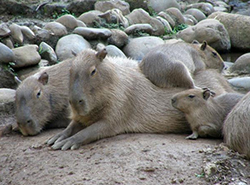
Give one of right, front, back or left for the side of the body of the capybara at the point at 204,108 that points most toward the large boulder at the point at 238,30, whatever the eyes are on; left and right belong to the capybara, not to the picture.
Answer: right

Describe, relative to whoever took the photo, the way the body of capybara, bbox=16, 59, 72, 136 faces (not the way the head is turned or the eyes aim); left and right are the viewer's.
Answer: facing the viewer and to the left of the viewer

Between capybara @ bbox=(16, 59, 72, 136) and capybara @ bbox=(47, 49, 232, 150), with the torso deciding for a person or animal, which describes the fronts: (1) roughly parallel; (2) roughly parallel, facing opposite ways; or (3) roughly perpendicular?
roughly parallel

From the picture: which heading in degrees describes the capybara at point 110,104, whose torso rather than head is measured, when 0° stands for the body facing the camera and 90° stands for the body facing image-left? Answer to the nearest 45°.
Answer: approximately 45°

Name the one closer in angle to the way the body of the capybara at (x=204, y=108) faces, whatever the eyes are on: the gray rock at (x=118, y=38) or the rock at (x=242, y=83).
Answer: the gray rock

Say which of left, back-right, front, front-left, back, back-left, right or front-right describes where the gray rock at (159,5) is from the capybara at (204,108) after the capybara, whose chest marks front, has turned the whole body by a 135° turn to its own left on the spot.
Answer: back-left

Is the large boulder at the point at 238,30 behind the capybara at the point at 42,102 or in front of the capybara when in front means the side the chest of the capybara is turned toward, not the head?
behind

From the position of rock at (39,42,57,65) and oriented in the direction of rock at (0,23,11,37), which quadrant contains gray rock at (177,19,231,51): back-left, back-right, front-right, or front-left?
back-right

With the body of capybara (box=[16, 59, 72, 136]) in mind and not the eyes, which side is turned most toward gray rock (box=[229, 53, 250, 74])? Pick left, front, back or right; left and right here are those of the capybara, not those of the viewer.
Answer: back

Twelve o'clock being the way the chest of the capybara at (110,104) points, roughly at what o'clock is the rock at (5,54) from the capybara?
The rock is roughly at 3 o'clock from the capybara.

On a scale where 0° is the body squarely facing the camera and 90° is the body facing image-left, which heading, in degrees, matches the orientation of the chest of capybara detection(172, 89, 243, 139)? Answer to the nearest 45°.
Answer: approximately 90°

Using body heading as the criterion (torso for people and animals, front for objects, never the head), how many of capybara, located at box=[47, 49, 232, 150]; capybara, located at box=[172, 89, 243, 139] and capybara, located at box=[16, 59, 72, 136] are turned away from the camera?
0

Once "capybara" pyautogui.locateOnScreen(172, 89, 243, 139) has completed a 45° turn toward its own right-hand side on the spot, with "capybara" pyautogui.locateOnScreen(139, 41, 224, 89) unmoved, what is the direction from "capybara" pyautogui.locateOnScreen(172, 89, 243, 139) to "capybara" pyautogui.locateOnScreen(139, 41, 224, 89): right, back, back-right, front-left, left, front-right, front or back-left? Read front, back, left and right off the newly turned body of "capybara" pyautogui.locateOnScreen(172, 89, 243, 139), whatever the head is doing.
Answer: front
